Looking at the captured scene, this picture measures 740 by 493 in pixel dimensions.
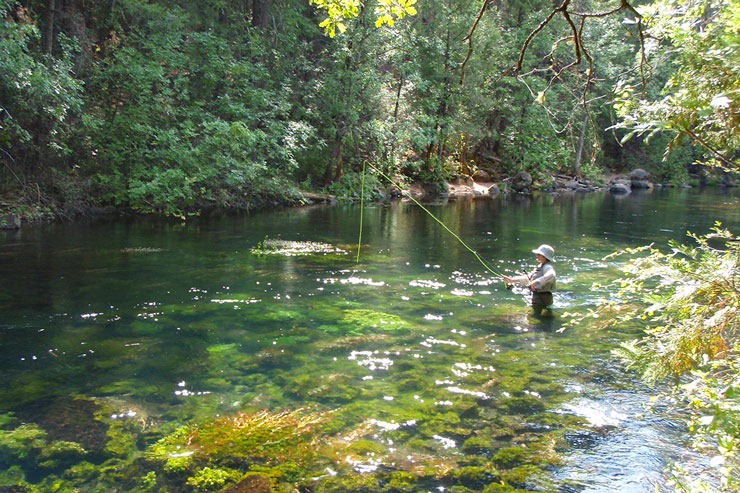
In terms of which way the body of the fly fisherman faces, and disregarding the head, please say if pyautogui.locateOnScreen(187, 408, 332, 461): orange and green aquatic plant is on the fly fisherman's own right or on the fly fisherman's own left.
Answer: on the fly fisherman's own left

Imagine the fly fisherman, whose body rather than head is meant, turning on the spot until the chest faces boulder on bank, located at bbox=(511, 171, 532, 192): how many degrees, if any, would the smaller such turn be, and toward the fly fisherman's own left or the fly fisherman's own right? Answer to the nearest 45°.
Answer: approximately 90° to the fly fisherman's own right

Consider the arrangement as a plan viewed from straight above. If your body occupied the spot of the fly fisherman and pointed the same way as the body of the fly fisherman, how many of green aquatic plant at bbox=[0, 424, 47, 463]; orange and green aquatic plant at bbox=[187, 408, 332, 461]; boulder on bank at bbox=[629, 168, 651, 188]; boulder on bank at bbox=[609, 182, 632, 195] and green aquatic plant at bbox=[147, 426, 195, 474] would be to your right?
2

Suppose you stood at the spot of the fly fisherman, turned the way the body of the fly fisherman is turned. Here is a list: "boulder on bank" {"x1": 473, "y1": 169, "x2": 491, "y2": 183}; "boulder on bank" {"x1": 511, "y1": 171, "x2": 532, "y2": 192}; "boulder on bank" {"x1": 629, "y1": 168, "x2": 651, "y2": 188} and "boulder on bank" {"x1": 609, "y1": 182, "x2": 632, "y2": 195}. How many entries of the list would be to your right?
4

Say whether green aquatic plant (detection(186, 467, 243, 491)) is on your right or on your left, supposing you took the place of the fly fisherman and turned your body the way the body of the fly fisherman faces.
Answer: on your left

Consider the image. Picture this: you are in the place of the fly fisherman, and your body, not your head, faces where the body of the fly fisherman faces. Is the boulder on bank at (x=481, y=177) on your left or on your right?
on your right

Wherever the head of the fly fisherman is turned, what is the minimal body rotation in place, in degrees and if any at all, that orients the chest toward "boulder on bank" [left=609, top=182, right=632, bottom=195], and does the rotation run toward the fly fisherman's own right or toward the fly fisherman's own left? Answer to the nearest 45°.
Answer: approximately 90° to the fly fisherman's own right

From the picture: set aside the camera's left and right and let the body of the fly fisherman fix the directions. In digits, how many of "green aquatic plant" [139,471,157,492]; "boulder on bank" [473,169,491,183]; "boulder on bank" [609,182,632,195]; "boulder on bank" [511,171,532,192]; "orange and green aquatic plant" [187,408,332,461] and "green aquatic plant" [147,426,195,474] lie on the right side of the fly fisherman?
3

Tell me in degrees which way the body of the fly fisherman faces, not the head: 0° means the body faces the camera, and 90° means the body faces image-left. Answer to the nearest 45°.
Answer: approximately 90°

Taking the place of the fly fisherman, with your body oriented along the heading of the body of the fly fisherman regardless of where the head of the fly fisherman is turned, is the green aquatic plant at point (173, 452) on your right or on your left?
on your left

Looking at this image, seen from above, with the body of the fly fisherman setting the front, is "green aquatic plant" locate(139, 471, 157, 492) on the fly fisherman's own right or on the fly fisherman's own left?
on the fly fisherman's own left

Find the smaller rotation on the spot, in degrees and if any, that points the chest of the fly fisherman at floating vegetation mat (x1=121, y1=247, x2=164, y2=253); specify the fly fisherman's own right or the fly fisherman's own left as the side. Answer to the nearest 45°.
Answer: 0° — they already face it
